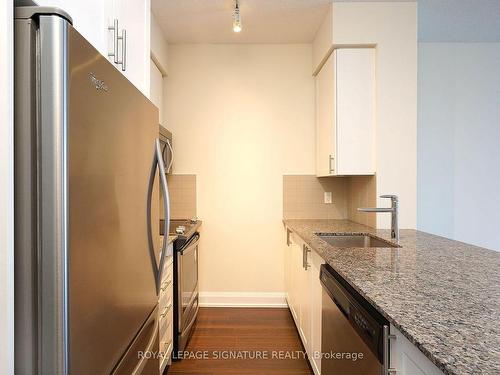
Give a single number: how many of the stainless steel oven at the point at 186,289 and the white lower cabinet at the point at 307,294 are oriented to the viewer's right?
1

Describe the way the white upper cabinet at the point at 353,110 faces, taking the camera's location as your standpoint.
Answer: facing to the left of the viewer

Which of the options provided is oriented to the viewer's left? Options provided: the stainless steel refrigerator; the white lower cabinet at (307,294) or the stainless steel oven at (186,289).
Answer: the white lower cabinet

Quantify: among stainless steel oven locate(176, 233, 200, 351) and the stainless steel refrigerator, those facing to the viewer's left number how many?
0

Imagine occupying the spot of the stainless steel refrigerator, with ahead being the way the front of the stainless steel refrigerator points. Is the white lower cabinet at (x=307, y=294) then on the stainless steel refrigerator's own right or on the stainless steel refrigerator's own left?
on the stainless steel refrigerator's own left

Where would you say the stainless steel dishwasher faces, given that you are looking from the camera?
facing the viewer and to the left of the viewer

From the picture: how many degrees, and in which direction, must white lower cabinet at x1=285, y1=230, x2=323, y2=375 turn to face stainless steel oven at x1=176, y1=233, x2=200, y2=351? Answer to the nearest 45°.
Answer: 0° — it already faces it

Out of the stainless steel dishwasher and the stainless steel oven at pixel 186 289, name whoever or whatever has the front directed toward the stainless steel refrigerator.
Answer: the stainless steel dishwasher

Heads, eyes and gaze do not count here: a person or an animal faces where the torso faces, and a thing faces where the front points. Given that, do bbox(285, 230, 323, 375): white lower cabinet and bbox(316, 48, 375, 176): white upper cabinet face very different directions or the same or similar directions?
same or similar directions

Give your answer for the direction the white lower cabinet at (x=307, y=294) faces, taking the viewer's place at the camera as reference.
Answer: facing to the left of the viewer

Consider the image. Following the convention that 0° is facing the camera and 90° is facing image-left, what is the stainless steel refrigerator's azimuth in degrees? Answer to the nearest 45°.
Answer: approximately 315°

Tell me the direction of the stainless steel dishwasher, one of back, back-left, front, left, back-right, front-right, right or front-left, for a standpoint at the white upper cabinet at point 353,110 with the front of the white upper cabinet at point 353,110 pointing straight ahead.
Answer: left

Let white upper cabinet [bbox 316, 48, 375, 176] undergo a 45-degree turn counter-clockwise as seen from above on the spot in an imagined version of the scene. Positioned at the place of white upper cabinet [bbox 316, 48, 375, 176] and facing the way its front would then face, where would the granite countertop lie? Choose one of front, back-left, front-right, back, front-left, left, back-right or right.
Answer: front-left

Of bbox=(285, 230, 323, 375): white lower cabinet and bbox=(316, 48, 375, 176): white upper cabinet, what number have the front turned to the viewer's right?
0

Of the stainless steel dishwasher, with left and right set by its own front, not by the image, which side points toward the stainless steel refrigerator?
front

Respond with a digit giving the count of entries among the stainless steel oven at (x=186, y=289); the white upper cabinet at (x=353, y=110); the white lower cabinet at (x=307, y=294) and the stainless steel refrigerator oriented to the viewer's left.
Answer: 2

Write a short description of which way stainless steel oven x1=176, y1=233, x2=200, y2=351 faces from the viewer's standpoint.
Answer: facing to the right of the viewer
